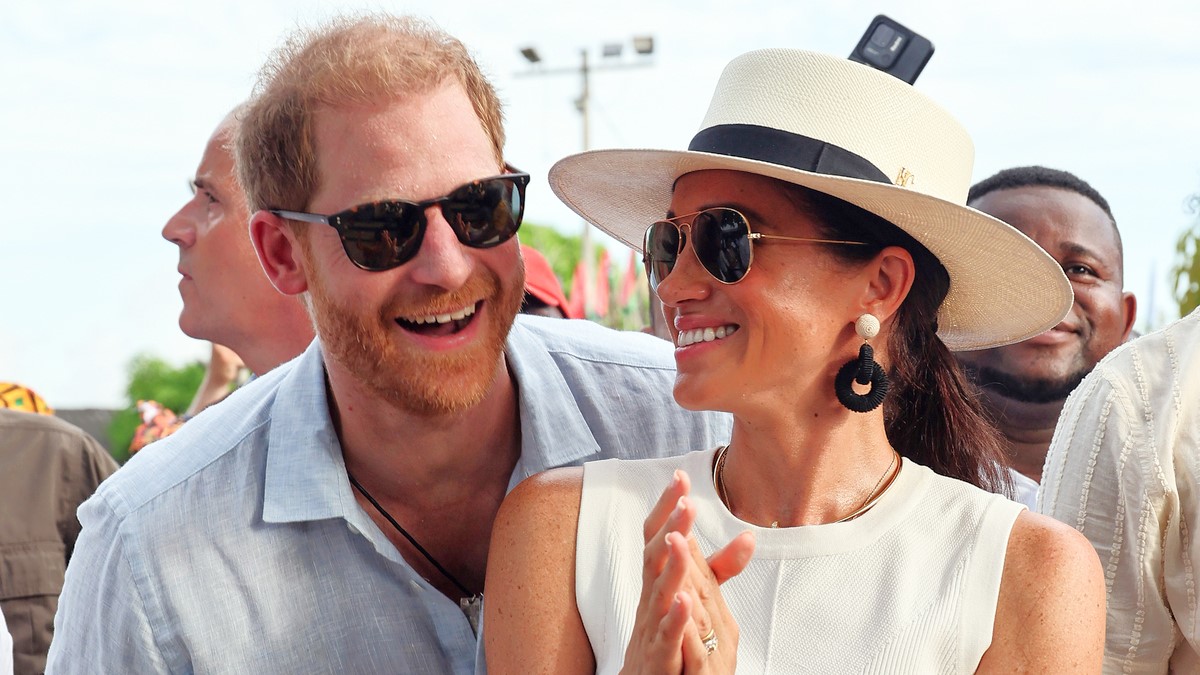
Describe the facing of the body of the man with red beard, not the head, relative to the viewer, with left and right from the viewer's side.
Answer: facing the viewer and to the right of the viewer

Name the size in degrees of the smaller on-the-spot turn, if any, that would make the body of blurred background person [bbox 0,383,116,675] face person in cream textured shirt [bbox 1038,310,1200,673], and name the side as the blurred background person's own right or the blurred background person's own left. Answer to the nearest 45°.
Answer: approximately 135° to the blurred background person's own right

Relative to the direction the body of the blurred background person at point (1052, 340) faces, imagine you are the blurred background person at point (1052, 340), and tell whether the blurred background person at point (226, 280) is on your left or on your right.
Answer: on your right

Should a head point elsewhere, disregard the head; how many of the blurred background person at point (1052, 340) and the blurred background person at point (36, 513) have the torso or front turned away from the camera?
1

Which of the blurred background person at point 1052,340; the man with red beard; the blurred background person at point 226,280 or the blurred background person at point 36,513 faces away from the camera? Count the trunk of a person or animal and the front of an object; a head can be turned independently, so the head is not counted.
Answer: the blurred background person at point 36,513

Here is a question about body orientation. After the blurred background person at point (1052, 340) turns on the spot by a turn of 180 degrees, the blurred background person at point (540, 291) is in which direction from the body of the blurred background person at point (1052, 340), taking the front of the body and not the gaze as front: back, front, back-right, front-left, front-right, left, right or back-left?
left

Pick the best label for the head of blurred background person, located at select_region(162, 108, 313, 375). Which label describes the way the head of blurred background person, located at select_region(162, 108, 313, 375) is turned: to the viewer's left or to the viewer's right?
to the viewer's left

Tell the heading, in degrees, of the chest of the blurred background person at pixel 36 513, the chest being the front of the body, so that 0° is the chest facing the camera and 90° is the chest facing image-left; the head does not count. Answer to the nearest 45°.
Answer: approximately 180°

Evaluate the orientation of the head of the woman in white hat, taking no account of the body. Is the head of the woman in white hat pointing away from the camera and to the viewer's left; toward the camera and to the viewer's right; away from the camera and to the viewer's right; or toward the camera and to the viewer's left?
toward the camera and to the viewer's left

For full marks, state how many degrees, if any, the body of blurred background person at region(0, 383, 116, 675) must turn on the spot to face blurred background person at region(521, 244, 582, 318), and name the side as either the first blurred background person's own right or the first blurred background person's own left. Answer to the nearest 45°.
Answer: approximately 90° to the first blurred background person's own right

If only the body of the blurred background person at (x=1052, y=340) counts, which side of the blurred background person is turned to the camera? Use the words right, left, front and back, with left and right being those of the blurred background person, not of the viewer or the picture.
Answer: front

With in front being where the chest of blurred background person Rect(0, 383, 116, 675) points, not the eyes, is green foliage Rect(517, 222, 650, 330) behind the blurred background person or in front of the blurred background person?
in front

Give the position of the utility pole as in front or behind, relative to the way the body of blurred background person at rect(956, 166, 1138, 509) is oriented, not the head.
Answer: behind

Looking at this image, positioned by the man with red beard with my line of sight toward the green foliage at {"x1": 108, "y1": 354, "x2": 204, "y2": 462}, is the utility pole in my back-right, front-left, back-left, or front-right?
front-right

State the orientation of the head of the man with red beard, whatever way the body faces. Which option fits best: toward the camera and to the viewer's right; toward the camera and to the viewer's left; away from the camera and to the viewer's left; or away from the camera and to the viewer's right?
toward the camera and to the viewer's right

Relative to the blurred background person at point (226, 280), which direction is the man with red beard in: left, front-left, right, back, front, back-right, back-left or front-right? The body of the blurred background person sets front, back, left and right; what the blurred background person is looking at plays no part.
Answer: left
